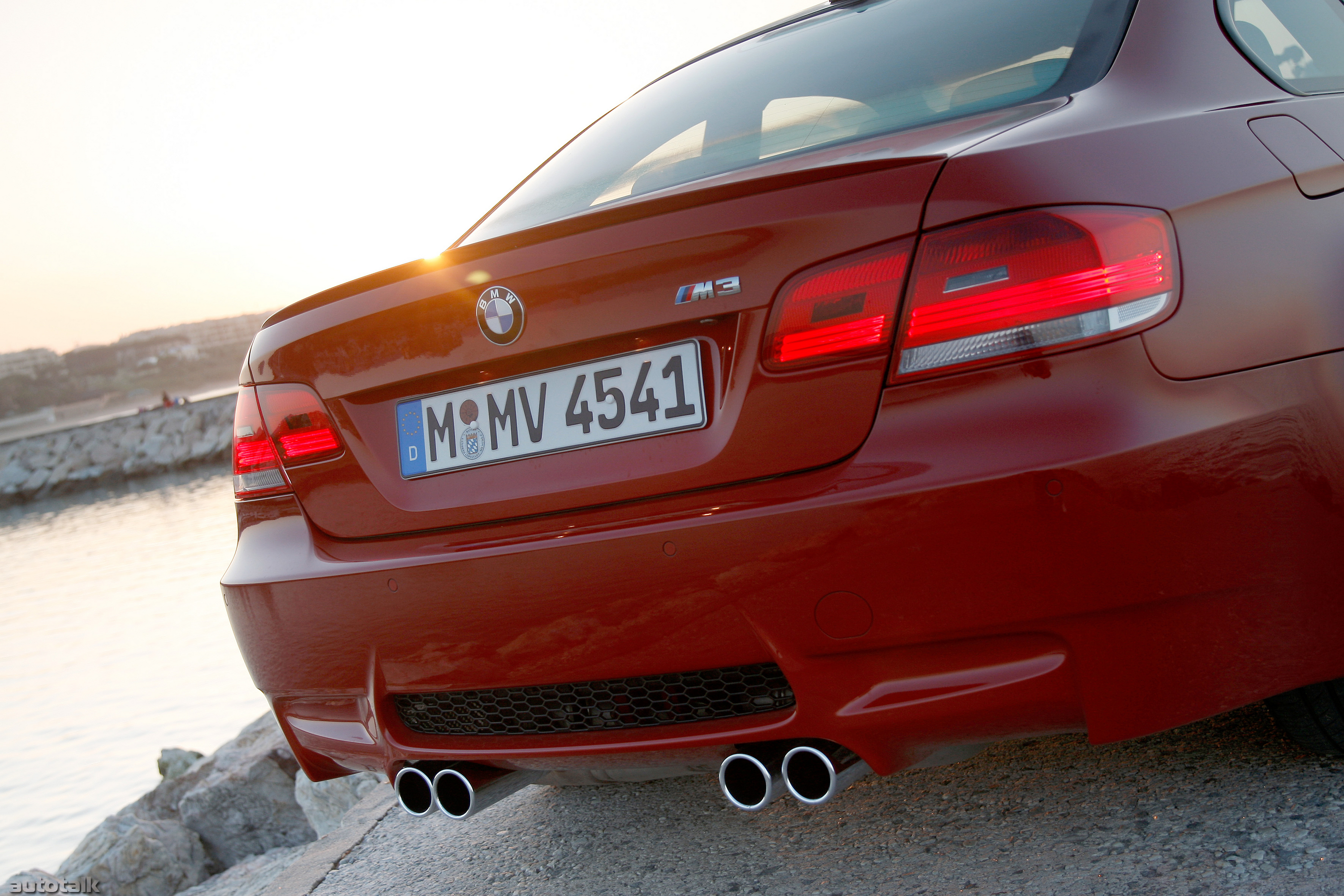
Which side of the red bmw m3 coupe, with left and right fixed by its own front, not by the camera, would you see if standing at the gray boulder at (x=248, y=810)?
left

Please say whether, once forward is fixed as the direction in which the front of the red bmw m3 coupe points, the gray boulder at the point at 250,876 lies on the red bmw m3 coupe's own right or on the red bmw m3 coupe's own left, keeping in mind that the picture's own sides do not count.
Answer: on the red bmw m3 coupe's own left

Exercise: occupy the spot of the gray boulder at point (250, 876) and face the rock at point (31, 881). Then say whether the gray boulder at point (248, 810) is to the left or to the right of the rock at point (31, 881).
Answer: right

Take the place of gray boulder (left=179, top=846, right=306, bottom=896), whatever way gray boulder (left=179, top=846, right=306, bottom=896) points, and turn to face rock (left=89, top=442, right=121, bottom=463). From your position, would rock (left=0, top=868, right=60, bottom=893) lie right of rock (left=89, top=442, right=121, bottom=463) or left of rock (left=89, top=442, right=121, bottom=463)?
left

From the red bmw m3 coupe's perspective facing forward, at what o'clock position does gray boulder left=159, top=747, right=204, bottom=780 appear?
The gray boulder is roughly at 9 o'clock from the red bmw m3 coupe.

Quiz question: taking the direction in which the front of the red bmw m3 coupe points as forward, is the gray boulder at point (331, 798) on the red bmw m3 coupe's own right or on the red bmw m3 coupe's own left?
on the red bmw m3 coupe's own left

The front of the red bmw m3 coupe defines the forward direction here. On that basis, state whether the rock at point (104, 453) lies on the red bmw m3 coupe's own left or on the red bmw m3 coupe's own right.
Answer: on the red bmw m3 coupe's own left

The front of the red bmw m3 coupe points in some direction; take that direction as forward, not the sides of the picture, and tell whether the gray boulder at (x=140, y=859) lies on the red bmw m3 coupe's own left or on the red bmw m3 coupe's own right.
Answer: on the red bmw m3 coupe's own left
